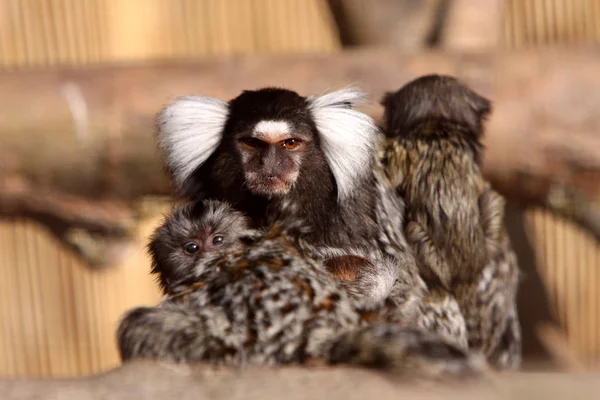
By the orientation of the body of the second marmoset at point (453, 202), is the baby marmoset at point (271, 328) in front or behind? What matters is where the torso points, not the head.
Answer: behind

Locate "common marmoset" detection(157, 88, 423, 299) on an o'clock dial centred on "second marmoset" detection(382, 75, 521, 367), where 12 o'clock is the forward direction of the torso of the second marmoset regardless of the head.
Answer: The common marmoset is roughly at 8 o'clock from the second marmoset.

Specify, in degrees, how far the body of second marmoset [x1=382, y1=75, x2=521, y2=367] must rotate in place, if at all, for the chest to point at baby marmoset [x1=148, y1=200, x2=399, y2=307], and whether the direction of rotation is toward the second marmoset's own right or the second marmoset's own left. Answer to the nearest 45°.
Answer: approximately 135° to the second marmoset's own left

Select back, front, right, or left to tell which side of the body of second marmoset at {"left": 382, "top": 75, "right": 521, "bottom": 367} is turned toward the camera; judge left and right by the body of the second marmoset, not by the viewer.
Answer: back
